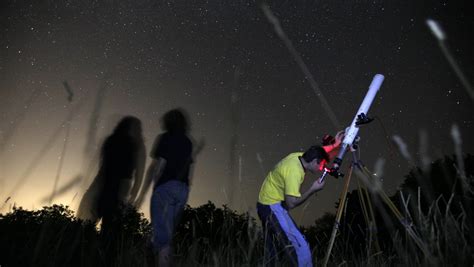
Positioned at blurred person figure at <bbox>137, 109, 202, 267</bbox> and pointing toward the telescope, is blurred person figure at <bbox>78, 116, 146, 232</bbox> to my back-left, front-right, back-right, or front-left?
back-left

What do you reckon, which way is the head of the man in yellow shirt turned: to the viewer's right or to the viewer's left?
to the viewer's right

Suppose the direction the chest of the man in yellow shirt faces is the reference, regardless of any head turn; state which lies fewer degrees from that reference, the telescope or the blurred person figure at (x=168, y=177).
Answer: the telescope

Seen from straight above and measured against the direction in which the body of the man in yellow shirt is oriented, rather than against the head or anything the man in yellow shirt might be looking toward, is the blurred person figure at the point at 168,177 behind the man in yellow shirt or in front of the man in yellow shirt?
behind

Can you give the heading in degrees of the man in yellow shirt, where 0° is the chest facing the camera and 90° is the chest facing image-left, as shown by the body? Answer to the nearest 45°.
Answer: approximately 270°

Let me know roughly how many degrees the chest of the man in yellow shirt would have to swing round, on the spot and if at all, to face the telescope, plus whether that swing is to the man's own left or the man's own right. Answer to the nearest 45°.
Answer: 0° — they already face it

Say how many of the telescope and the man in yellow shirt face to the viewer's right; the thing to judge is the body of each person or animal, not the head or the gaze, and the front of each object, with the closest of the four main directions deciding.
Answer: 2

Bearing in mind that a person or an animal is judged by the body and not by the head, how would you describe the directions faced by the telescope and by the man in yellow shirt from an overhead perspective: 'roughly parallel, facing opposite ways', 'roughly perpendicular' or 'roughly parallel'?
roughly parallel

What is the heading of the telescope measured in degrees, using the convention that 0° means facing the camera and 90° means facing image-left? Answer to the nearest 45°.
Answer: approximately 270°

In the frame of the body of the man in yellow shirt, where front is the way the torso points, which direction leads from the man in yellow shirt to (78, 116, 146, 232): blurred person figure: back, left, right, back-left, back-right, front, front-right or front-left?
back
